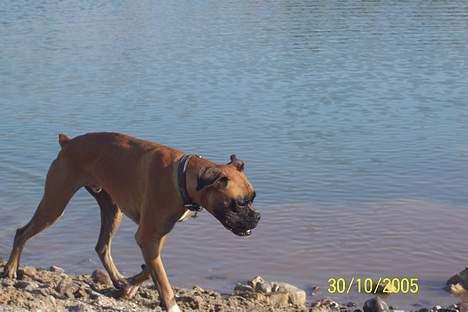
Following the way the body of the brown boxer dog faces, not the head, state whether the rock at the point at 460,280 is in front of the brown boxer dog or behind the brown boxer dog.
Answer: in front

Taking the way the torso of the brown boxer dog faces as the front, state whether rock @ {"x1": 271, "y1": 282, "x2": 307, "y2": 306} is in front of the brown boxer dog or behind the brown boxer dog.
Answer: in front

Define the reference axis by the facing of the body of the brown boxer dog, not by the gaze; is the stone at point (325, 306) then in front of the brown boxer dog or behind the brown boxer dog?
in front

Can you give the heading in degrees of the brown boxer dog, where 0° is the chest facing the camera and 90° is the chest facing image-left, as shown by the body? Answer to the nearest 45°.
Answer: approximately 270°

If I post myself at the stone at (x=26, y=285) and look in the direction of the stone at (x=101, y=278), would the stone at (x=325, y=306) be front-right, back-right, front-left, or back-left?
front-right

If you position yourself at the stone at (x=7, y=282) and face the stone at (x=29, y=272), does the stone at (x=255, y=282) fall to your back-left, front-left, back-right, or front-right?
front-right

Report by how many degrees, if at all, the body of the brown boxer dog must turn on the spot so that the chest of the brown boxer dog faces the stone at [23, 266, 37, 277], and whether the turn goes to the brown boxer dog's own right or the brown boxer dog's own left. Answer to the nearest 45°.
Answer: approximately 135° to the brown boxer dog's own left

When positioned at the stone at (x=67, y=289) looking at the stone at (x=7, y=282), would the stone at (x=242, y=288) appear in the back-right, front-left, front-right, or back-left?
back-right
